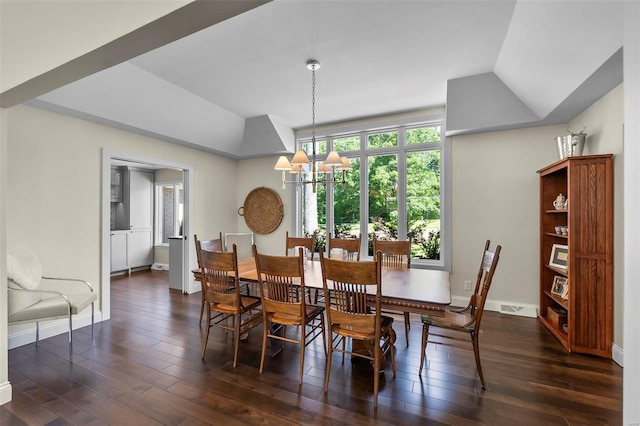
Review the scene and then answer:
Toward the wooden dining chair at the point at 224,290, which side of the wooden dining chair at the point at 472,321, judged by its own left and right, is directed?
front

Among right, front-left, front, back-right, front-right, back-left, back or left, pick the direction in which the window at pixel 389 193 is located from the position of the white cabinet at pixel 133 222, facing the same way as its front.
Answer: front

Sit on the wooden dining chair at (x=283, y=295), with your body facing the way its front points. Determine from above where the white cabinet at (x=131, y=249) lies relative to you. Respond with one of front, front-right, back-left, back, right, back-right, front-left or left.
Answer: left

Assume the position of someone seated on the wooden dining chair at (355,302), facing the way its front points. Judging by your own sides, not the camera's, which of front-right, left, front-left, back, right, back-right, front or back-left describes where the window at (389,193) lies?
front-left

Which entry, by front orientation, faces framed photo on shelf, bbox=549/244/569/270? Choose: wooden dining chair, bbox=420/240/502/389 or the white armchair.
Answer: the white armchair

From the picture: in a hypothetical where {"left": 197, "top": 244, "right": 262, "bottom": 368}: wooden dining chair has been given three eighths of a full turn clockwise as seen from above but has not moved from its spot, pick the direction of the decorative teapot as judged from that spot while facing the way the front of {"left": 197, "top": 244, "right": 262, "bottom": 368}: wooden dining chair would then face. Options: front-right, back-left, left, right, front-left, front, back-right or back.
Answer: left

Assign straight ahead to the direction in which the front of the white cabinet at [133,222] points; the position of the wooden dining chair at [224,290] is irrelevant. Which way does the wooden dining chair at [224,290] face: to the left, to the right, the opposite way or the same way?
to the left

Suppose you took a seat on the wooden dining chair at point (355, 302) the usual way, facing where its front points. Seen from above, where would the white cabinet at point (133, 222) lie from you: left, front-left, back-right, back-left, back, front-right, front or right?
left

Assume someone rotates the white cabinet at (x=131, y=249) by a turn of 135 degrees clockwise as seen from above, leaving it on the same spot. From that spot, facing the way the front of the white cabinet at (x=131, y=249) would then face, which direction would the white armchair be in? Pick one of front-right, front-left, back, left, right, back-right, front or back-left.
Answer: left

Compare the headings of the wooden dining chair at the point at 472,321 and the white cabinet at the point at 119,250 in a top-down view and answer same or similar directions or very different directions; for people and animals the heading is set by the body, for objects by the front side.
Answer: very different directions

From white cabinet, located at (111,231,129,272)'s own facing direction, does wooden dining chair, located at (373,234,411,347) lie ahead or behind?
ahead

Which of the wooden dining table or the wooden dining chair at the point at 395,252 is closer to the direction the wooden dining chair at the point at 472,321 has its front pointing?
the wooden dining table

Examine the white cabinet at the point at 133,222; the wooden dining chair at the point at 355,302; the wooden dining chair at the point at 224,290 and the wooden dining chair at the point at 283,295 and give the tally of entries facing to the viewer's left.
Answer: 0

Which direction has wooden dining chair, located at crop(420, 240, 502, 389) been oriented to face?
to the viewer's left

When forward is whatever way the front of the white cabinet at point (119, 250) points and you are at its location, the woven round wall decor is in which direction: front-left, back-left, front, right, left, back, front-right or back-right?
front

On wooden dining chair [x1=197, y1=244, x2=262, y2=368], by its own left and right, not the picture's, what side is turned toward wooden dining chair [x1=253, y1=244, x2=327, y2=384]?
right

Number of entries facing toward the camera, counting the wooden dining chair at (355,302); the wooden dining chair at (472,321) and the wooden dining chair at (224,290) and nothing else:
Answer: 0

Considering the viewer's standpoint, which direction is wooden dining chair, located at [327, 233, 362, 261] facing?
facing the viewer

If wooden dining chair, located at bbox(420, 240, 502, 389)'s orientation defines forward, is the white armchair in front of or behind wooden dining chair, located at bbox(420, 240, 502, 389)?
in front

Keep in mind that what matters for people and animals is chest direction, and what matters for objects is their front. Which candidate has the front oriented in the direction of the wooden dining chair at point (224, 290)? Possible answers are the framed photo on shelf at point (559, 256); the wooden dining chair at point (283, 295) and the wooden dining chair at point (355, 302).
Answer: the framed photo on shelf
